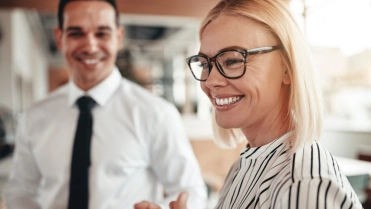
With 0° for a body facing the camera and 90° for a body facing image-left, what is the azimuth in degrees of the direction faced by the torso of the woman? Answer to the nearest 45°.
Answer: approximately 45°

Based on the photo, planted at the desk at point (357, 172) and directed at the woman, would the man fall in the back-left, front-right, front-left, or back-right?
front-right

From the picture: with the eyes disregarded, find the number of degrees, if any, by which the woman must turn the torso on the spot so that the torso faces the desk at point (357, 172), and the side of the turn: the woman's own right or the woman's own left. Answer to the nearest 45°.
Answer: approximately 180°

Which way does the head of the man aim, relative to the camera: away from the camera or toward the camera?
toward the camera

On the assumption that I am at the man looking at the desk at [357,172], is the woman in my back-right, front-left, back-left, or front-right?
front-right

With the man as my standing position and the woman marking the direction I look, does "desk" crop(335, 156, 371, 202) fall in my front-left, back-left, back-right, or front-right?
front-left

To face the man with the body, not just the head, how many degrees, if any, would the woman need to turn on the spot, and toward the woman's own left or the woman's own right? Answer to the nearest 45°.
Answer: approximately 90° to the woman's own right

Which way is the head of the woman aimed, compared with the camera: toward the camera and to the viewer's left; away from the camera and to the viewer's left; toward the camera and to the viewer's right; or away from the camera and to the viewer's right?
toward the camera and to the viewer's left
